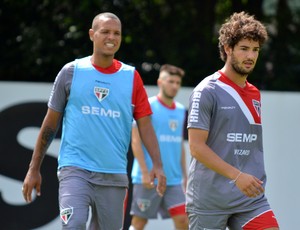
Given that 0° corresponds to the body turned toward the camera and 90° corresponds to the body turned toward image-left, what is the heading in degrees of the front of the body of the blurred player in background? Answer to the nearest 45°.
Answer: approximately 315°

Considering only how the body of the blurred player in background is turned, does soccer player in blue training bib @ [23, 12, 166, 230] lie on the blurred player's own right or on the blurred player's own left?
on the blurred player's own right

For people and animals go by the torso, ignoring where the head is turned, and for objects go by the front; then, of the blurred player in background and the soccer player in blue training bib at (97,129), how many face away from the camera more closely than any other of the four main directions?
0

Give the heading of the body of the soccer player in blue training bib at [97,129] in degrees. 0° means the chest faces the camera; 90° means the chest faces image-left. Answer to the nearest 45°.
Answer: approximately 0°
